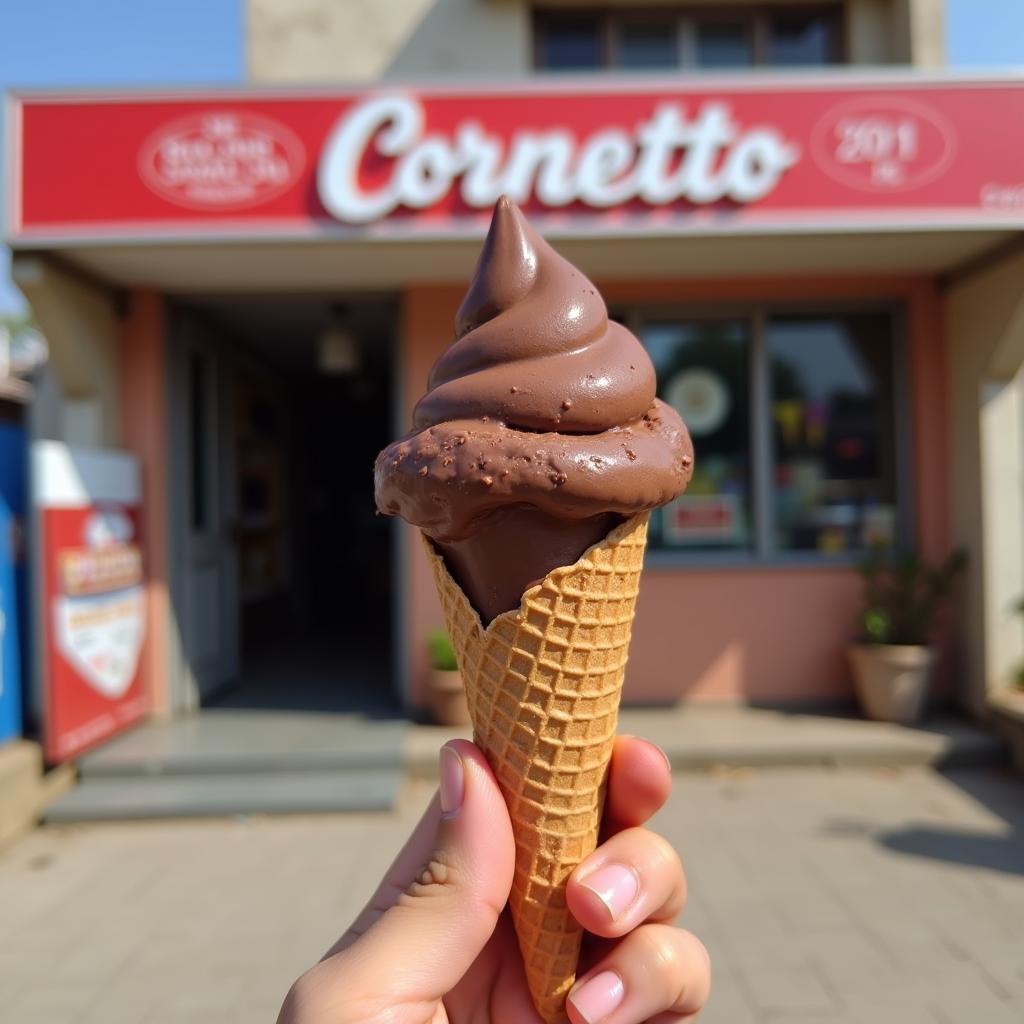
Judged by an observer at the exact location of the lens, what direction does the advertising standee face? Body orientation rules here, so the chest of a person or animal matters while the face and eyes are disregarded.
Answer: facing the viewer and to the right of the viewer

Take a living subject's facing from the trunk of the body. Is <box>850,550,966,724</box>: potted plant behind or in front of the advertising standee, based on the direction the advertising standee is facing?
in front

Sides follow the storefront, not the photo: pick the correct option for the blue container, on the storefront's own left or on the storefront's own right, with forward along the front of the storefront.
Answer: on the storefront's own right

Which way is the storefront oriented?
toward the camera
